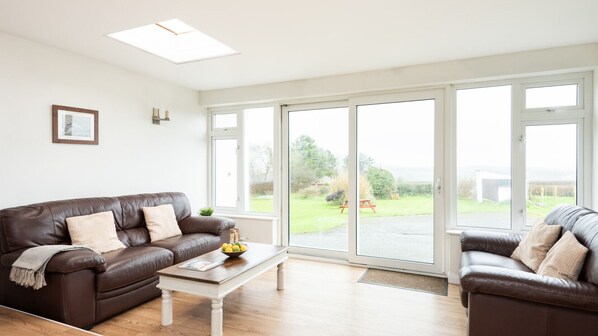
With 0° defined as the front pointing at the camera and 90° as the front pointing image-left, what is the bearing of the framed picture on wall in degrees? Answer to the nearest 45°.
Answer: approximately 315°

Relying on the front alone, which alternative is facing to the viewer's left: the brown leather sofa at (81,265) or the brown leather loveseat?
the brown leather loveseat

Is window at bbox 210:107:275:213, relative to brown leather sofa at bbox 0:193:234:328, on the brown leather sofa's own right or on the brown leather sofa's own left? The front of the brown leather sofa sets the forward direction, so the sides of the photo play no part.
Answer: on the brown leather sofa's own left

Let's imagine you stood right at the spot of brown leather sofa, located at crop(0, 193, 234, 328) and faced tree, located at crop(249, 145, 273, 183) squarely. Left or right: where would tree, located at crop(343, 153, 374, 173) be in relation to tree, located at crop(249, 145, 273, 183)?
right

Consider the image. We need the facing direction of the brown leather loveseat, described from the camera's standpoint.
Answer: facing to the left of the viewer

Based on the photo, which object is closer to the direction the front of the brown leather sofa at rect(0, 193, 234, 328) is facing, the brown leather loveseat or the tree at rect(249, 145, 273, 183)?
the brown leather loveseat
